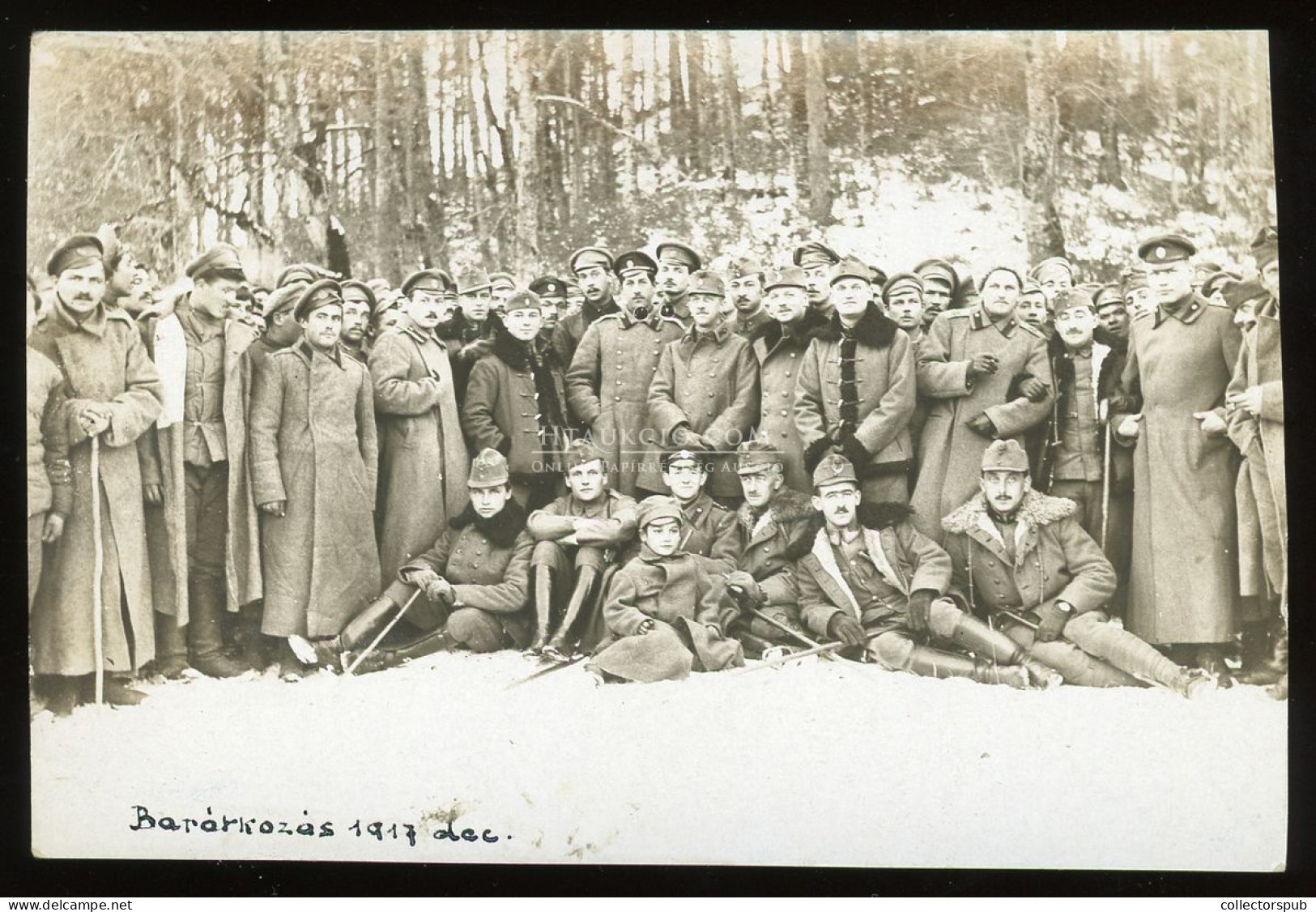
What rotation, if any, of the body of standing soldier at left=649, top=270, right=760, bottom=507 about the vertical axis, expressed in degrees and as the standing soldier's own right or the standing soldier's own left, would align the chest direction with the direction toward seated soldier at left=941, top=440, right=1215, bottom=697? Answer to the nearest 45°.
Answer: approximately 90° to the standing soldier's own left

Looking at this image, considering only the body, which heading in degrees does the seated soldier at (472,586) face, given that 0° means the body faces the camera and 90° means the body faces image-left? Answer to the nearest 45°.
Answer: approximately 45°

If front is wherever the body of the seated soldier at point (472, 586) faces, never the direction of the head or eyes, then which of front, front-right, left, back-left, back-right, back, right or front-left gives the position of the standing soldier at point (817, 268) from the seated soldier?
back-left

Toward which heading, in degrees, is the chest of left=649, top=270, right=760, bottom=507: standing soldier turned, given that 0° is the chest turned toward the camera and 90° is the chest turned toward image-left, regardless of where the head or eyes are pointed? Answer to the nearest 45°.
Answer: approximately 0°

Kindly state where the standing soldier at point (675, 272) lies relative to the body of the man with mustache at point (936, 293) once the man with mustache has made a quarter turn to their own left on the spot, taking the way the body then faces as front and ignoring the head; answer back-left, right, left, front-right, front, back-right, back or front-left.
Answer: back
